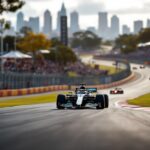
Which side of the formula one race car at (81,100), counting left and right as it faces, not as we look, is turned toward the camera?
front
